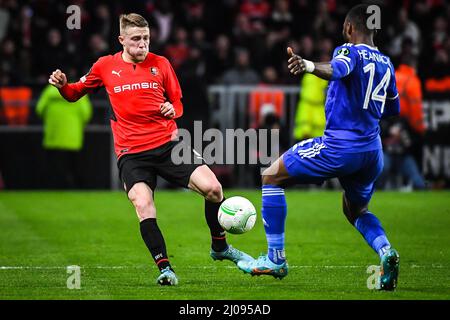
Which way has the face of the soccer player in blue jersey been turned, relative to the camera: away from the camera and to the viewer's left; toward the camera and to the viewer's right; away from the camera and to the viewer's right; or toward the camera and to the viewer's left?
away from the camera and to the viewer's left

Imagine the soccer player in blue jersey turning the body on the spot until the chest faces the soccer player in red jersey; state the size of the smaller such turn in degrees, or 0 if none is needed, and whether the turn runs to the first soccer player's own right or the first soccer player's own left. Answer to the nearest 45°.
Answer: approximately 45° to the first soccer player's own left

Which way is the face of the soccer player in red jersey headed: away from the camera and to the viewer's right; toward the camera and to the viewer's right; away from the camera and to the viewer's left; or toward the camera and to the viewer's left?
toward the camera and to the viewer's right

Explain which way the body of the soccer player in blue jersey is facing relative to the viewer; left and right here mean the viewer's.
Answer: facing away from the viewer and to the left of the viewer
